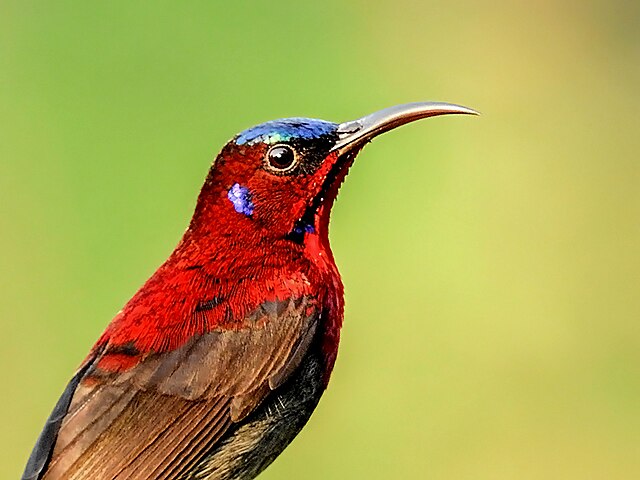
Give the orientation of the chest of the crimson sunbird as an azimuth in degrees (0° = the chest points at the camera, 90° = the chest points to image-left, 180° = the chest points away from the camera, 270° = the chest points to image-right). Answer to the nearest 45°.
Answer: approximately 270°
